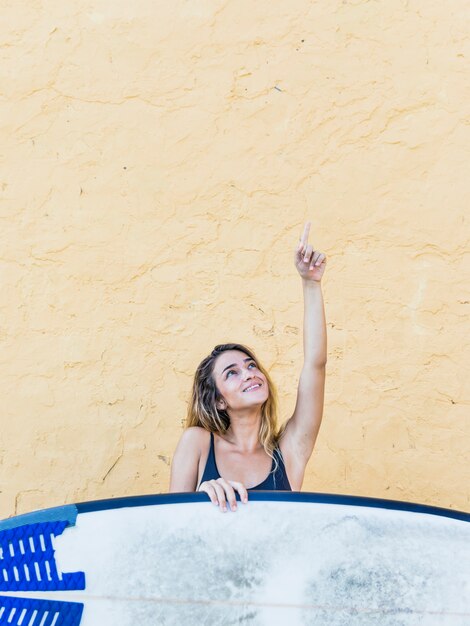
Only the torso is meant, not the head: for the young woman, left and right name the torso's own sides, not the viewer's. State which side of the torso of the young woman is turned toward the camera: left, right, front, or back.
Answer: front

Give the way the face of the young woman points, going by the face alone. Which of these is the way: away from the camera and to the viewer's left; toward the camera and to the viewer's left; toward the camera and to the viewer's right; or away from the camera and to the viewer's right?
toward the camera and to the viewer's right
